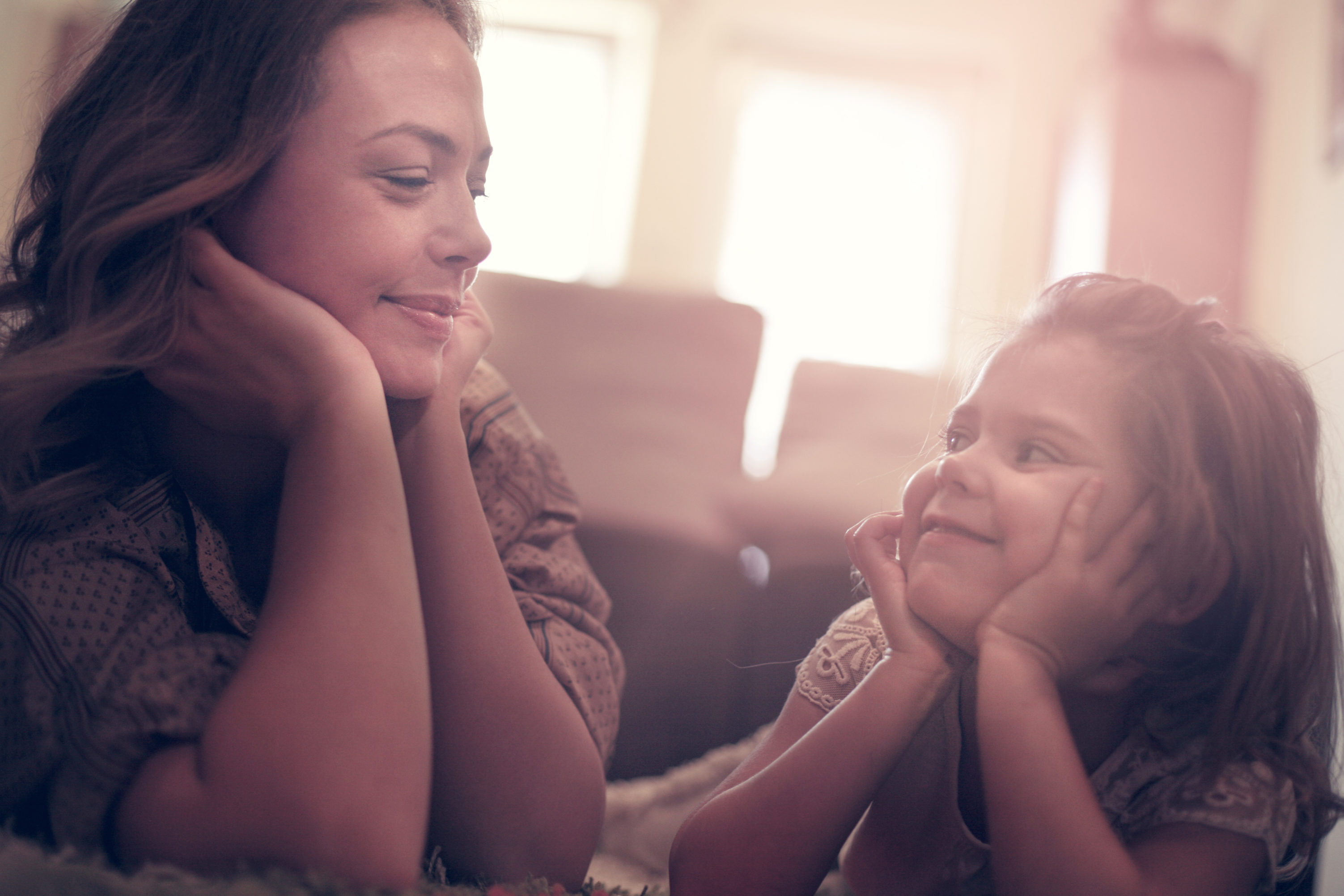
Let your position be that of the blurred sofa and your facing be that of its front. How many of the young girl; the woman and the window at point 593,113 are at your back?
1

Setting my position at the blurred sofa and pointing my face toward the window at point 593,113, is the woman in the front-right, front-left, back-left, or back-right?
back-left

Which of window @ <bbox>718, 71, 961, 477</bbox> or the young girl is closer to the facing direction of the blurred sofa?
the young girl

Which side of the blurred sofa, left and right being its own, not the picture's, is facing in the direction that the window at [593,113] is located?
back

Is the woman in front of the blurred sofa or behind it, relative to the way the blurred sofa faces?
in front

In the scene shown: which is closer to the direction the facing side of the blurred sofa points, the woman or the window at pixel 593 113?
the woman

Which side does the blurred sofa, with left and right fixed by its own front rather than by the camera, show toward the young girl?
front

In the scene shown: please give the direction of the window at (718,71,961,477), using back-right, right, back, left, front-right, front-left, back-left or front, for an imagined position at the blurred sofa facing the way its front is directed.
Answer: back

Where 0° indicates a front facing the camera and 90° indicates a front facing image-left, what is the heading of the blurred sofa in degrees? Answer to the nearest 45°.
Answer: approximately 0°
